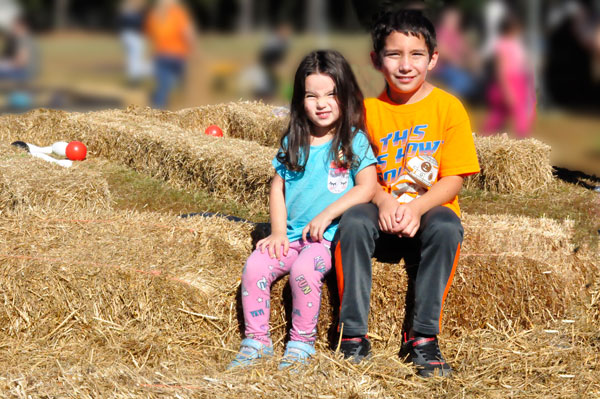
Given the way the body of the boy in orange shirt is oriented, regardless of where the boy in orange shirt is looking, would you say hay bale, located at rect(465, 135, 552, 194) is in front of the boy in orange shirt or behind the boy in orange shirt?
behind

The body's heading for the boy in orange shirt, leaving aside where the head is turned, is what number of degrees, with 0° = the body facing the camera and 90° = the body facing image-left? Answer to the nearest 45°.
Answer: approximately 0°

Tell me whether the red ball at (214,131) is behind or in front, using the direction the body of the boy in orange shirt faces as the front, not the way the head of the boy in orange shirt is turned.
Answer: behind

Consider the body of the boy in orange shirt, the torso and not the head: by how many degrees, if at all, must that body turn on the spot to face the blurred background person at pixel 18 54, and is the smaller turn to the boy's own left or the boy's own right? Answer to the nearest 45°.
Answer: approximately 135° to the boy's own right

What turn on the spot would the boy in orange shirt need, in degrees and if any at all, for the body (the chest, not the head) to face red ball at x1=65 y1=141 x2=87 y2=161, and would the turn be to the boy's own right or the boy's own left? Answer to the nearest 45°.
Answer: approximately 135° to the boy's own right

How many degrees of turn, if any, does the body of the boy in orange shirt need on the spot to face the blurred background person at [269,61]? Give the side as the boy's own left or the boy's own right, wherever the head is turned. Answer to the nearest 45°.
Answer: approximately 135° to the boy's own right
